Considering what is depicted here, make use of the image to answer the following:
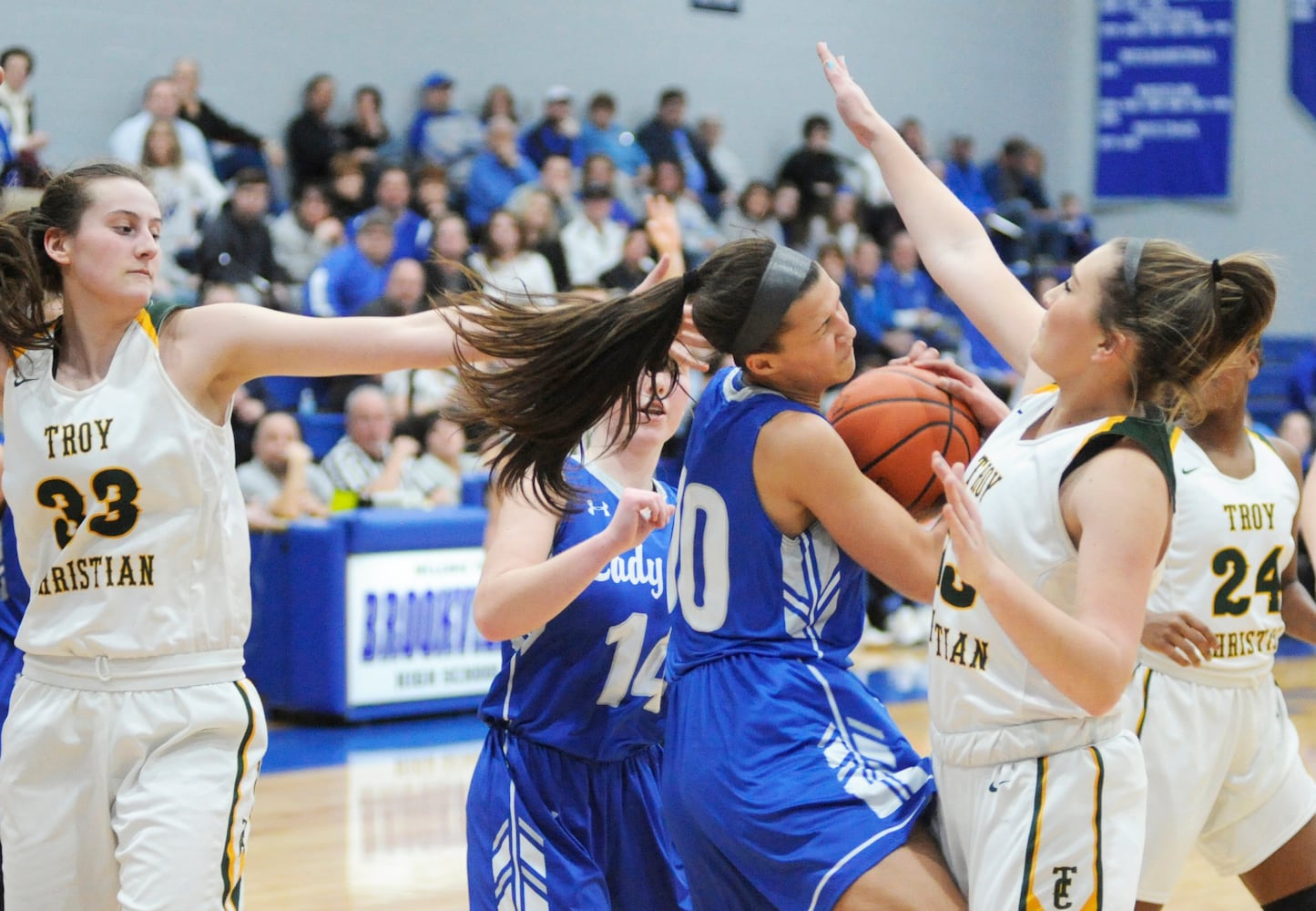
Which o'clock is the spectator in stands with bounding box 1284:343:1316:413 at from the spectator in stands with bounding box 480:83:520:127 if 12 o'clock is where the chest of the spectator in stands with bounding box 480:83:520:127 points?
the spectator in stands with bounding box 1284:343:1316:413 is roughly at 9 o'clock from the spectator in stands with bounding box 480:83:520:127.

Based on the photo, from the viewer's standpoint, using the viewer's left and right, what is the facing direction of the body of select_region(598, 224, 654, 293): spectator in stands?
facing the viewer

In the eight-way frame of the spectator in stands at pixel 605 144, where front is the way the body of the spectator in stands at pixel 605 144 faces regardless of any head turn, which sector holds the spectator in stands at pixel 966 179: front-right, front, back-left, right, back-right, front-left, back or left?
back-left

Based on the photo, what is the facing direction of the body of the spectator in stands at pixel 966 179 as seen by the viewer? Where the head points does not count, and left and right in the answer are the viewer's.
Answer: facing the viewer and to the right of the viewer

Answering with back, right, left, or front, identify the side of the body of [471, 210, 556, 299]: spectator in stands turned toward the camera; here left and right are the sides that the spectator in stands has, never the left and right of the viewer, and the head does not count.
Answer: front

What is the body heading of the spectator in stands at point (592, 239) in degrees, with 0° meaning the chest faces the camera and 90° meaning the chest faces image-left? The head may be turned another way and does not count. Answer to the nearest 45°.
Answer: approximately 0°

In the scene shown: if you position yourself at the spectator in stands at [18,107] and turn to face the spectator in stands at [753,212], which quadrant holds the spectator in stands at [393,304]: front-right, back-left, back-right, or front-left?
front-right

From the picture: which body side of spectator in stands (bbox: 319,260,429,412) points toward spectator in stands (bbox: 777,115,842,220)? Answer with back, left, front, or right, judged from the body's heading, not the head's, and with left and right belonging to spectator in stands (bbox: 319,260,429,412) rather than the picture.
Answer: left

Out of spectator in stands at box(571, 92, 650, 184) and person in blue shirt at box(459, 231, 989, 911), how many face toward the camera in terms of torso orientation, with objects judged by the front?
1

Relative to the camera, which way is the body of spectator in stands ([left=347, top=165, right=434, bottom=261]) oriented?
toward the camera

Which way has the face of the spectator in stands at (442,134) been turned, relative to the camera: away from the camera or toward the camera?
toward the camera

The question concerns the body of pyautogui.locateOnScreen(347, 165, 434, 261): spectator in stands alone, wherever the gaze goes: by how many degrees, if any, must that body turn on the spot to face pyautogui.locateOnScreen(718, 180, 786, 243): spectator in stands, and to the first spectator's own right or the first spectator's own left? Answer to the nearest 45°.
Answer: approximately 135° to the first spectator's own left

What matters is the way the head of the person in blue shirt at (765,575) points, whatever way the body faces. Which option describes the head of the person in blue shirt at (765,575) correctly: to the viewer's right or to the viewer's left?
to the viewer's right

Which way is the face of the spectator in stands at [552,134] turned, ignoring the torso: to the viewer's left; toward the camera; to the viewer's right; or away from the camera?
toward the camera

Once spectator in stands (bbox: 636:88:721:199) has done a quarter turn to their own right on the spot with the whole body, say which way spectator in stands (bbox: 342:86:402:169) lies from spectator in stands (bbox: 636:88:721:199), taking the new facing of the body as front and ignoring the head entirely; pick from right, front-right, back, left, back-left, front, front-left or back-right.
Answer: front

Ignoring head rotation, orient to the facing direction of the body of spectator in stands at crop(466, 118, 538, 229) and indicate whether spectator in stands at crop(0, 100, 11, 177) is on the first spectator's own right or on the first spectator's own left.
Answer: on the first spectator's own right

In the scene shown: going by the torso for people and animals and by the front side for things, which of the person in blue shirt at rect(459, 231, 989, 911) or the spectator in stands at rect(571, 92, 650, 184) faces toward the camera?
the spectator in stands

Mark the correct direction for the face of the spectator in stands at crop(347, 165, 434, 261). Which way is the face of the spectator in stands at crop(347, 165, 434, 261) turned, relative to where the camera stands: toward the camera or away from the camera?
toward the camera

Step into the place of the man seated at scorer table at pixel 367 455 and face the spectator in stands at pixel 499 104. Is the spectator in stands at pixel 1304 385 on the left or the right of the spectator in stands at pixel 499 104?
right
